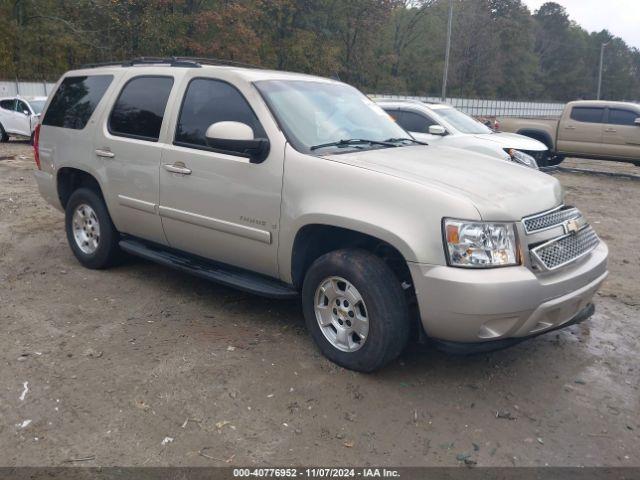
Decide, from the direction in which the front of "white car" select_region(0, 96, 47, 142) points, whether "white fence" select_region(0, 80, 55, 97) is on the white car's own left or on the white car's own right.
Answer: on the white car's own left

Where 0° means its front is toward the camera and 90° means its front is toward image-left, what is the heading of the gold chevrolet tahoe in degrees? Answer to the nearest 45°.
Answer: approximately 315°

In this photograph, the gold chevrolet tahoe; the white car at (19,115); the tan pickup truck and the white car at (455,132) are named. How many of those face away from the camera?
0

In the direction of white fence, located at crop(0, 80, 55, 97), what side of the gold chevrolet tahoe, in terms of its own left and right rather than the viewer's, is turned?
back

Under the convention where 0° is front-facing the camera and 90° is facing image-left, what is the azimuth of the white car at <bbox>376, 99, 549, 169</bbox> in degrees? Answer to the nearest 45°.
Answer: approximately 315°

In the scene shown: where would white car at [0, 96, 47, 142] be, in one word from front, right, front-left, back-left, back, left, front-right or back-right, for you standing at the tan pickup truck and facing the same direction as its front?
back

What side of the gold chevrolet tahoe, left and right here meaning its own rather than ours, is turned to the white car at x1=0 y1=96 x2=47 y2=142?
back

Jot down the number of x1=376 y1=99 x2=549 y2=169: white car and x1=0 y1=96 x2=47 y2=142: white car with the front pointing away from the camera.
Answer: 0

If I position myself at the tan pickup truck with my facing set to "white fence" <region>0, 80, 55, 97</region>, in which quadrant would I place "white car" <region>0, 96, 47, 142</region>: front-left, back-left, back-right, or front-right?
front-left

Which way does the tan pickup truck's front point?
to the viewer's right
